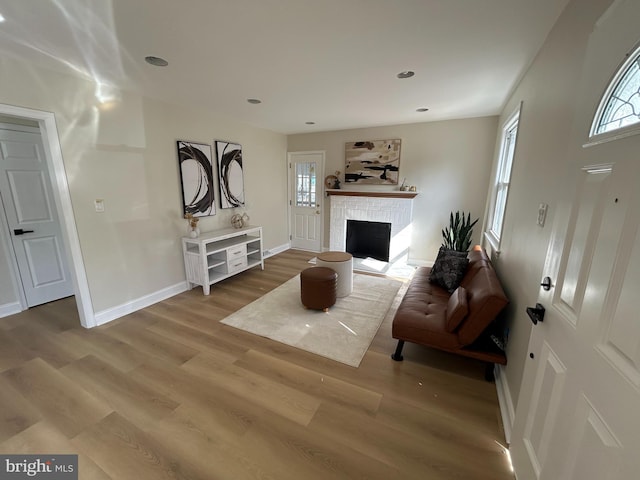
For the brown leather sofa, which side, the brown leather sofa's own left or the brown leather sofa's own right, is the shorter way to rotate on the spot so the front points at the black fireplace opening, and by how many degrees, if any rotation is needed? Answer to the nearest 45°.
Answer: approximately 45° to the brown leather sofa's own right

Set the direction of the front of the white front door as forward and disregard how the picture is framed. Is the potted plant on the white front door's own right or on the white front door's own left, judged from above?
on the white front door's own right

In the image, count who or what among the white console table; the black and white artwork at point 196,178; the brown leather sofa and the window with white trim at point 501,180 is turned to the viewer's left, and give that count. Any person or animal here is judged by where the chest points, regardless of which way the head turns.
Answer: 2

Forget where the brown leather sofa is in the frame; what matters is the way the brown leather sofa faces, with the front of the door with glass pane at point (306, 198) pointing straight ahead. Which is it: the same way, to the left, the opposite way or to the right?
to the right

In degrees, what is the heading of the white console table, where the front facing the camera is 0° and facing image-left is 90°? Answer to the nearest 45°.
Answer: approximately 315°

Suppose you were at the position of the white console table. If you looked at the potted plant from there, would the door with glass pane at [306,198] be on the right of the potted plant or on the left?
left

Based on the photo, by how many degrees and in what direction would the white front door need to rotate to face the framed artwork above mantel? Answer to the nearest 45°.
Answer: approximately 90° to its right

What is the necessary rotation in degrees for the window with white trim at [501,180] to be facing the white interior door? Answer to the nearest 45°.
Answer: approximately 45° to its left

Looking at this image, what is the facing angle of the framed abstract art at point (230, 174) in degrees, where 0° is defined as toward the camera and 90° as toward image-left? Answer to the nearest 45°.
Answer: approximately 315°

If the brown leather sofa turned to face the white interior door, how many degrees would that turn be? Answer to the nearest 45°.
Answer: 0° — it already faces it

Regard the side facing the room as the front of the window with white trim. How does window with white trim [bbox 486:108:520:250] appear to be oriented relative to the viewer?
to the viewer's left

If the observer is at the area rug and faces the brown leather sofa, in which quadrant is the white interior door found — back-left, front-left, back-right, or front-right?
back-right

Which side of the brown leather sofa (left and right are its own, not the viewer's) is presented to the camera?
left

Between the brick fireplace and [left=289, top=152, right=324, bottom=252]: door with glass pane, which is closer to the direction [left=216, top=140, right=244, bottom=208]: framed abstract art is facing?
the brick fireplace

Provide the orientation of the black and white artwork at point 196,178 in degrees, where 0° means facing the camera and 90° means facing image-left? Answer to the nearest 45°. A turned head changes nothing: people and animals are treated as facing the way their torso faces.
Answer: approximately 315°
